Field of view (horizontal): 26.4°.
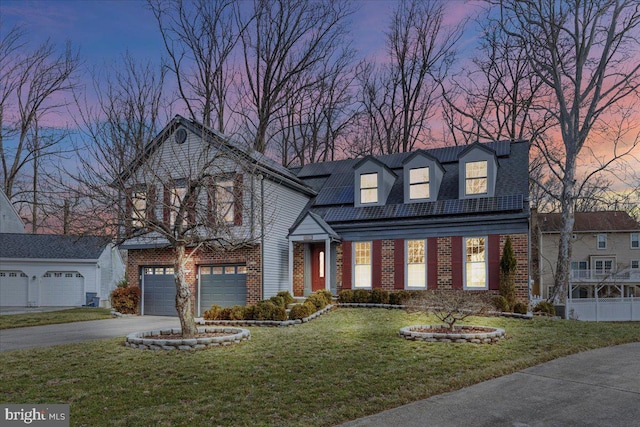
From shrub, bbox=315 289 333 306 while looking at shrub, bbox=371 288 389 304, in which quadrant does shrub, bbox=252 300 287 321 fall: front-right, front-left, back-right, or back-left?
back-right

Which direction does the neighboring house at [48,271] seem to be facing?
toward the camera

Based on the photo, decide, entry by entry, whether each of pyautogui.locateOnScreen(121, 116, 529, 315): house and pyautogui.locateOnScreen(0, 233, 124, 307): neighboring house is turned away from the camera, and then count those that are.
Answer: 0

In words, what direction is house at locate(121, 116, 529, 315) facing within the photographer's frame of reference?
facing the viewer and to the left of the viewer

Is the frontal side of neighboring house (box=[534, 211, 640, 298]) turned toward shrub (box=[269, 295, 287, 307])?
no
